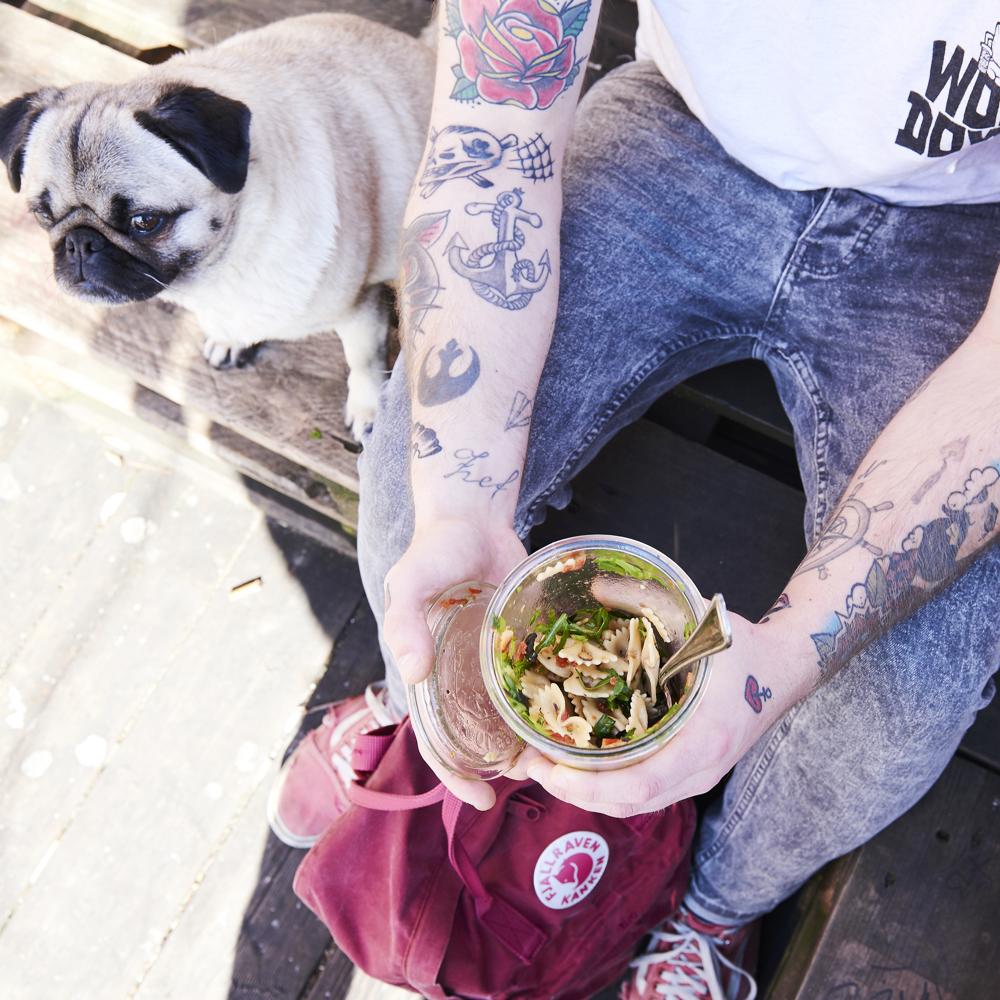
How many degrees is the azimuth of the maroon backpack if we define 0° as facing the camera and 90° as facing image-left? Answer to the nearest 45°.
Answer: approximately 315°

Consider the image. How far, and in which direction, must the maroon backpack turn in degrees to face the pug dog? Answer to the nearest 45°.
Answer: approximately 180°

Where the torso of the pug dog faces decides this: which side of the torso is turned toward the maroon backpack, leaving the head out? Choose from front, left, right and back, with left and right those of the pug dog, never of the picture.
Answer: left

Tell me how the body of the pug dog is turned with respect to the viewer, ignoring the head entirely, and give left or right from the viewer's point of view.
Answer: facing the viewer and to the left of the viewer

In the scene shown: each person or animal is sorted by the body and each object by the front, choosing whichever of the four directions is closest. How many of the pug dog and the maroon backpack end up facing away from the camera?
0
